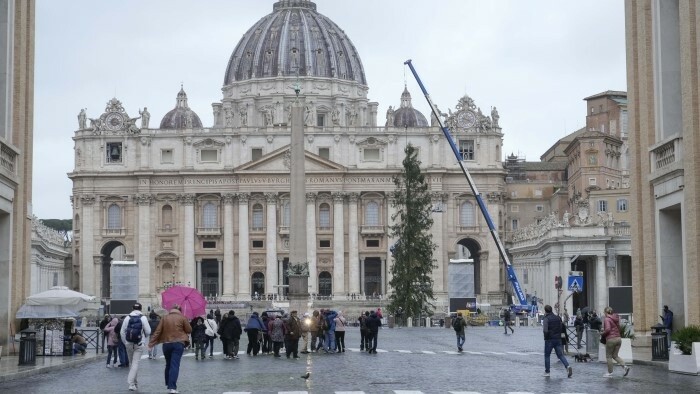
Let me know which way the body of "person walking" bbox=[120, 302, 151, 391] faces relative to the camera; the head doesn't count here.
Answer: away from the camera

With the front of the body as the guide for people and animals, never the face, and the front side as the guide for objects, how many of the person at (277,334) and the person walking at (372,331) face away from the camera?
2

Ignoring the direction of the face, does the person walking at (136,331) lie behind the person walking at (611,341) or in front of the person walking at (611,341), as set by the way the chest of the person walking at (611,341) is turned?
in front

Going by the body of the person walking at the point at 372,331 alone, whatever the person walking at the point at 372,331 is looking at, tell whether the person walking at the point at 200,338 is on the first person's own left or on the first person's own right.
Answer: on the first person's own left

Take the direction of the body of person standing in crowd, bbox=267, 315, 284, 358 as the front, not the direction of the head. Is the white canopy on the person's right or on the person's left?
on the person's left

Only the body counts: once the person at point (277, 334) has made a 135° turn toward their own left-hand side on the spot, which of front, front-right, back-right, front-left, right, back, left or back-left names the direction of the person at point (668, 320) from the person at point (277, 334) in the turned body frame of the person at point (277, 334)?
left

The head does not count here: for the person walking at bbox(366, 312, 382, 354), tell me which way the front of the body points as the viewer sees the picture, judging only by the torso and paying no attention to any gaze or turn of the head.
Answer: away from the camera

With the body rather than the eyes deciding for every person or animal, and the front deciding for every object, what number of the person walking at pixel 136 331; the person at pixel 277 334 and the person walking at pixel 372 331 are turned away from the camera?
3

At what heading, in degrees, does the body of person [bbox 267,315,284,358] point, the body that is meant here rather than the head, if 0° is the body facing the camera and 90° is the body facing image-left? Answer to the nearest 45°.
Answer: approximately 180°
